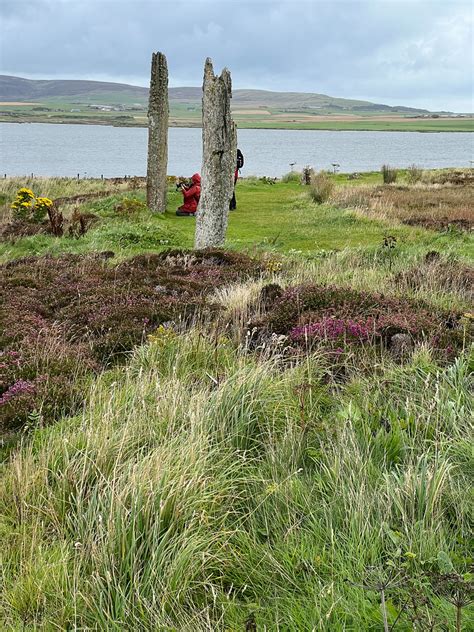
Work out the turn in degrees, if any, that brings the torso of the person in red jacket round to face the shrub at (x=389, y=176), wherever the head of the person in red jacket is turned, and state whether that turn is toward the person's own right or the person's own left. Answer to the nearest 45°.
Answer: approximately 135° to the person's own right

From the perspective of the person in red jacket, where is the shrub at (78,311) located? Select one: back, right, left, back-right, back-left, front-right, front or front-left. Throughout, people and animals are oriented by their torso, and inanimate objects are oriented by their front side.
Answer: left

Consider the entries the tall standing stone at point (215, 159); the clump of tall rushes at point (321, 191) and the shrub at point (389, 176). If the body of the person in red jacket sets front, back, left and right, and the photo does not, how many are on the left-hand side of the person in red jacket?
1

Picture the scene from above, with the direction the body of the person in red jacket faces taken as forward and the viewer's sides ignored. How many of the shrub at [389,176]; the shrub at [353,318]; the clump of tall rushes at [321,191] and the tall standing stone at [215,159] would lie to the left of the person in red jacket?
2

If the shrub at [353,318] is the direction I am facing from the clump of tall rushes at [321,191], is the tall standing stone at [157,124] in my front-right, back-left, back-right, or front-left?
front-right

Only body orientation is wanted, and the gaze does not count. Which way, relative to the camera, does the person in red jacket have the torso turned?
to the viewer's left

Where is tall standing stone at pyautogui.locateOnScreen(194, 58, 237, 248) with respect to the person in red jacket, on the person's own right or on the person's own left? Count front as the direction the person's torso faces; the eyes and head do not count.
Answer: on the person's own left

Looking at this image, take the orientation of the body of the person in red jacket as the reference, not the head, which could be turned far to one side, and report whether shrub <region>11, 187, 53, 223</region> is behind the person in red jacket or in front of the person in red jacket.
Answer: in front

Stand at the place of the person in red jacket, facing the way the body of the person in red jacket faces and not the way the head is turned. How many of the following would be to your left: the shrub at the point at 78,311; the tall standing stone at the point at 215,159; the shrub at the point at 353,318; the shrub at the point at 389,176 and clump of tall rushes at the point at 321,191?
3

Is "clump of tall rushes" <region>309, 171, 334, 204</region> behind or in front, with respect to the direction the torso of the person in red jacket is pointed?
behind

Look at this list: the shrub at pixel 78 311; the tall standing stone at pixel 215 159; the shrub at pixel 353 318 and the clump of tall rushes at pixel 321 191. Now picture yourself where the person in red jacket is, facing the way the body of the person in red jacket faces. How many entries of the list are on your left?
3

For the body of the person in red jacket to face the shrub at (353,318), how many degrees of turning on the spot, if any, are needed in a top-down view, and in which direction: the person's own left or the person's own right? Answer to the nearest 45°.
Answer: approximately 90° to the person's own left
